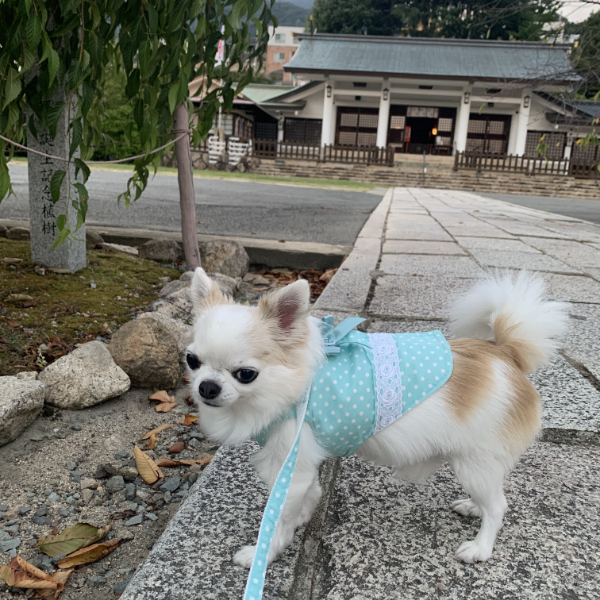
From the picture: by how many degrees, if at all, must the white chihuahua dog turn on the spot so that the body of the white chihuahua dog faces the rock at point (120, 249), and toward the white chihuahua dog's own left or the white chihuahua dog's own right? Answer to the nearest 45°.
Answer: approximately 45° to the white chihuahua dog's own right

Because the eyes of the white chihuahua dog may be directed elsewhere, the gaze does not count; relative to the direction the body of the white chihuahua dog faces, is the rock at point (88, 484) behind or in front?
in front

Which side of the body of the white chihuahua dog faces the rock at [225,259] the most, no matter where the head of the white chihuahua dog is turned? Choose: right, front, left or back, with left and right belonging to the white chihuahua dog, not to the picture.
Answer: right

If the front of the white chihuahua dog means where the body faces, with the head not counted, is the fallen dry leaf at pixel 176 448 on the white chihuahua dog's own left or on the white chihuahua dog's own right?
on the white chihuahua dog's own right

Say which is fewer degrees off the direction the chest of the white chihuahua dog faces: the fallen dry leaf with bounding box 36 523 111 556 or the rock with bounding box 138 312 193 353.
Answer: the fallen dry leaf

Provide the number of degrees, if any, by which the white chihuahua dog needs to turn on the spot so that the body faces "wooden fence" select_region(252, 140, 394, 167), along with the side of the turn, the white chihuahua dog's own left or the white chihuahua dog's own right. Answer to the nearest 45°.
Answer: approximately 90° to the white chihuahua dog's own right

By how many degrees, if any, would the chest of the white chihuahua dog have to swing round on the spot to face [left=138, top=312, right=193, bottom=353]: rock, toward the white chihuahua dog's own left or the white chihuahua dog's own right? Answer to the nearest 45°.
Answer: approximately 45° to the white chihuahua dog's own right

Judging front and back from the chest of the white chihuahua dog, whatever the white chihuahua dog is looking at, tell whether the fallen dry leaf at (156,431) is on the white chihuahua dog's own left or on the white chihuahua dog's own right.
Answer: on the white chihuahua dog's own right

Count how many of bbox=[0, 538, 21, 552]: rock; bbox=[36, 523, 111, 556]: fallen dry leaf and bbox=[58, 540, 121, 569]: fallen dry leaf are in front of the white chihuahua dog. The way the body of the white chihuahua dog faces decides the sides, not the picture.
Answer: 3

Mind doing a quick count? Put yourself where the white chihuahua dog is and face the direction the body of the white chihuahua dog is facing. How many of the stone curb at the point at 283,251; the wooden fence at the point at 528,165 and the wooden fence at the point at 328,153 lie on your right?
3

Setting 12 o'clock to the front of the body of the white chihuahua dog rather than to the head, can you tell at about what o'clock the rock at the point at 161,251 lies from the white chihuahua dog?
The rock is roughly at 2 o'clock from the white chihuahua dog.

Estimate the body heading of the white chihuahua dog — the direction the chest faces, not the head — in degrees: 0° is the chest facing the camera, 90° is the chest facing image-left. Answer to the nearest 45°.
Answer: approximately 90°

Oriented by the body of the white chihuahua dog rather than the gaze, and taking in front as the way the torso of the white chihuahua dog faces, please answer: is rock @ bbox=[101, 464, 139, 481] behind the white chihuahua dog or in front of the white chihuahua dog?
in front
